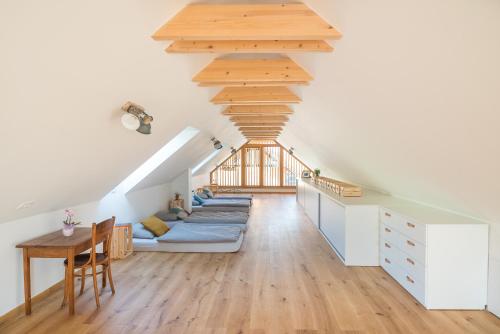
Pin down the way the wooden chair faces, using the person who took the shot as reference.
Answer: facing away from the viewer and to the left of the viewer

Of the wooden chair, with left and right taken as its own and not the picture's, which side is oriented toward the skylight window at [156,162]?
right

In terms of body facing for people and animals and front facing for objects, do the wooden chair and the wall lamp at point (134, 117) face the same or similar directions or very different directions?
very different directions

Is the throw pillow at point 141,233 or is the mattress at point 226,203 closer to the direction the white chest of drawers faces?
the throw pillow

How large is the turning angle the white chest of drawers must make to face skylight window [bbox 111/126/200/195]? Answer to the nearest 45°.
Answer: approximately 45° to its right

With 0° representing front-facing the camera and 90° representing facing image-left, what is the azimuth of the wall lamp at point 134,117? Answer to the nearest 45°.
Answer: approximately 315°

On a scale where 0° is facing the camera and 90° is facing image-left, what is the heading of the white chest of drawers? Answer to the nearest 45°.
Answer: approximately 45°

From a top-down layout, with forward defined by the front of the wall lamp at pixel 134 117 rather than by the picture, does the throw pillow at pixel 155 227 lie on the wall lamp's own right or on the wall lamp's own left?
on the wall lamp's own left
